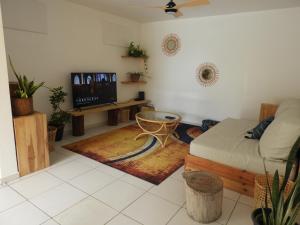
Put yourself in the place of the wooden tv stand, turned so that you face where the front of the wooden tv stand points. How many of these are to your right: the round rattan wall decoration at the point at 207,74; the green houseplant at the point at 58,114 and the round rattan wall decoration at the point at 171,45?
1

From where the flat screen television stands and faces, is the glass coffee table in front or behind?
in front

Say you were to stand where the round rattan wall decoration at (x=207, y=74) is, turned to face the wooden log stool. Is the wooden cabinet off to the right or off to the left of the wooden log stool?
right

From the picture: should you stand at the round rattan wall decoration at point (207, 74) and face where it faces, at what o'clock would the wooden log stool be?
The wooden log stool is roughly at 12 o'clock from the round rattan wall decoration.

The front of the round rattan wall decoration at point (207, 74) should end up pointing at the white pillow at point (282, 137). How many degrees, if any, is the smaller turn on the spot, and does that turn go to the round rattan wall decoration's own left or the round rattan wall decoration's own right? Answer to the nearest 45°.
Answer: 0° — it already faces it

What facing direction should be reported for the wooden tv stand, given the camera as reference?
facing the viewer and to the right of the viewer

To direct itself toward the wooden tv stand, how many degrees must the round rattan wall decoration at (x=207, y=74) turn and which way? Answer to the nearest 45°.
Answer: approximately 45° to its right

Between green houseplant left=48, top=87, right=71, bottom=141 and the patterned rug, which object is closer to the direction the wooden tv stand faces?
the patterned rug

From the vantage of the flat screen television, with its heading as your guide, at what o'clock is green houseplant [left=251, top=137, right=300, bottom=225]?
The green houseplant is roughly at 1 o'clock from the flat screen television.

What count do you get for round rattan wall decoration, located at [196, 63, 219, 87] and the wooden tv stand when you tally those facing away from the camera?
0

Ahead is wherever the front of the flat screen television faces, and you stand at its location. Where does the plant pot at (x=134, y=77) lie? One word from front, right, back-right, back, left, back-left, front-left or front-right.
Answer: left

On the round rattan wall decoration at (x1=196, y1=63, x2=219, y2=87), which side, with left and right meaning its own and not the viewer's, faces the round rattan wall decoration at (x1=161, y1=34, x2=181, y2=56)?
right

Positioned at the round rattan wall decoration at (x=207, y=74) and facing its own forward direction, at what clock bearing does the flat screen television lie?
The flat screen television is roughly at 2 o'clock from the round rattan wall decoration.

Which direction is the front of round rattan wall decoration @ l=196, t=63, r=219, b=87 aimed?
toward the camera

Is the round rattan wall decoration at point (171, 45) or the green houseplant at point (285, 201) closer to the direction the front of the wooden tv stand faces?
the green houseplant

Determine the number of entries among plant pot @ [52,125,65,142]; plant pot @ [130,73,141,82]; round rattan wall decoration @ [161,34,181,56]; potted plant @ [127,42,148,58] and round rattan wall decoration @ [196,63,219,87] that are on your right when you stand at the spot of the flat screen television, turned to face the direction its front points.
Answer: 1

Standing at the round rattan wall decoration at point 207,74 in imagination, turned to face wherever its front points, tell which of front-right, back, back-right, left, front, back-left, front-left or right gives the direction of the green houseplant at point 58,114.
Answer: front-right
